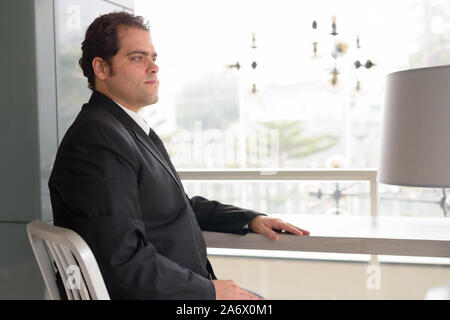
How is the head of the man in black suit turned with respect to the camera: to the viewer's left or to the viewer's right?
to the viewer's right

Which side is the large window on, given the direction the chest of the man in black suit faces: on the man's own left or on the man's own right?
on the man's own left

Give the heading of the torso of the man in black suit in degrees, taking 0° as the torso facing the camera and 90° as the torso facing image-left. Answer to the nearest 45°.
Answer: approximately 270°
